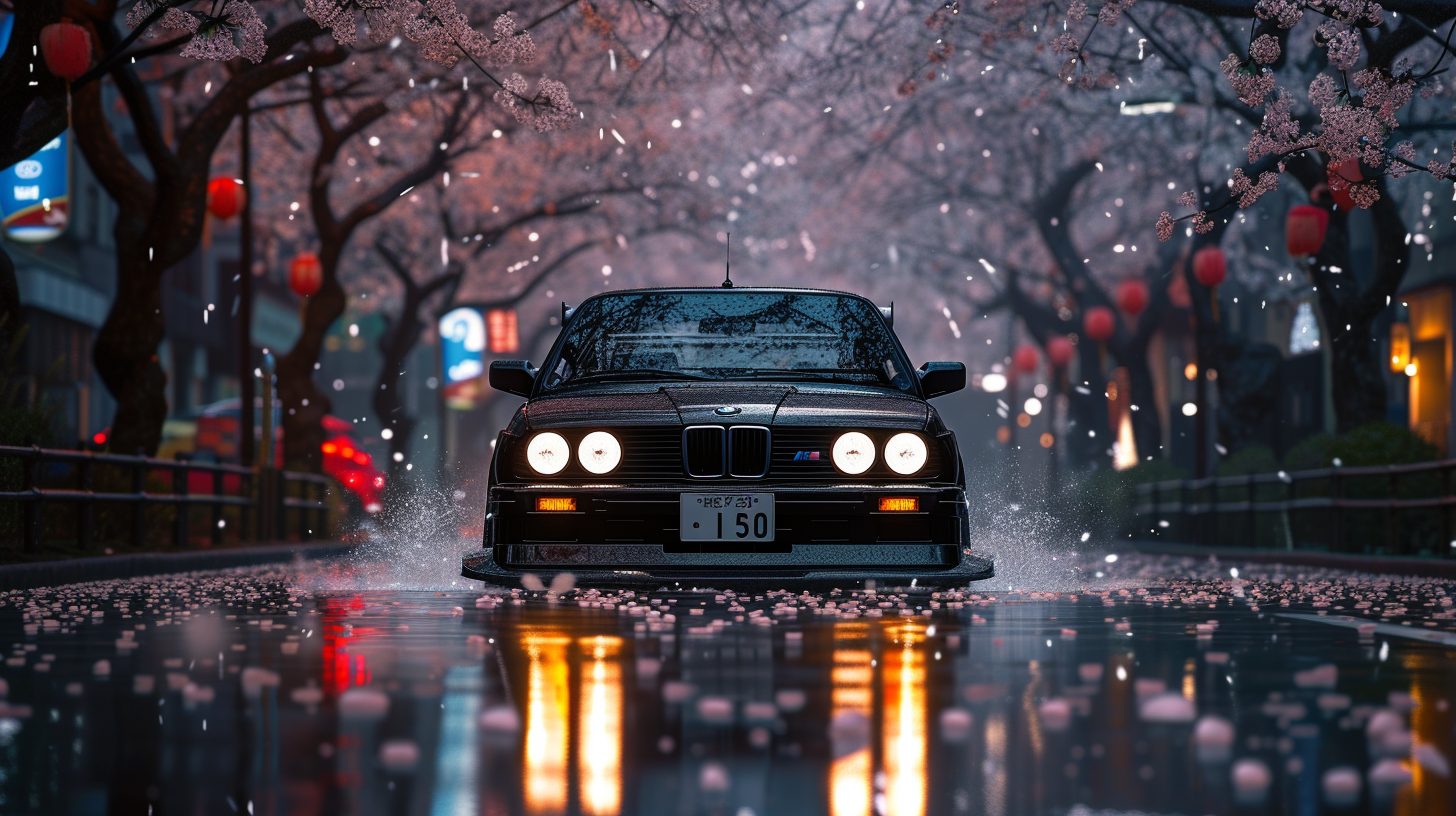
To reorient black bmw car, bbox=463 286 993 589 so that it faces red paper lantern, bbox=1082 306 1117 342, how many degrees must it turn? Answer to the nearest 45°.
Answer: approximately 180°

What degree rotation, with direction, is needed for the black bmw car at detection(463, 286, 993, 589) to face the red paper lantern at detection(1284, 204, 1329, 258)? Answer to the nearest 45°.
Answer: approximately 135° to its left

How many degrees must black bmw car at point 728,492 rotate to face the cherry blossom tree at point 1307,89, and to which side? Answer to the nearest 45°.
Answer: approximately 135° to its left

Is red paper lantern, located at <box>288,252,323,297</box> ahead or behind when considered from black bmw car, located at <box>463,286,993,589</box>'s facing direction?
behind

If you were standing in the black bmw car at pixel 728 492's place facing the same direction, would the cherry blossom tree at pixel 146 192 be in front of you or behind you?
behind

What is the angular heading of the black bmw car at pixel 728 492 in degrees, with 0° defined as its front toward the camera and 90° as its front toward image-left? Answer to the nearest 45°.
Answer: approximately 0°
